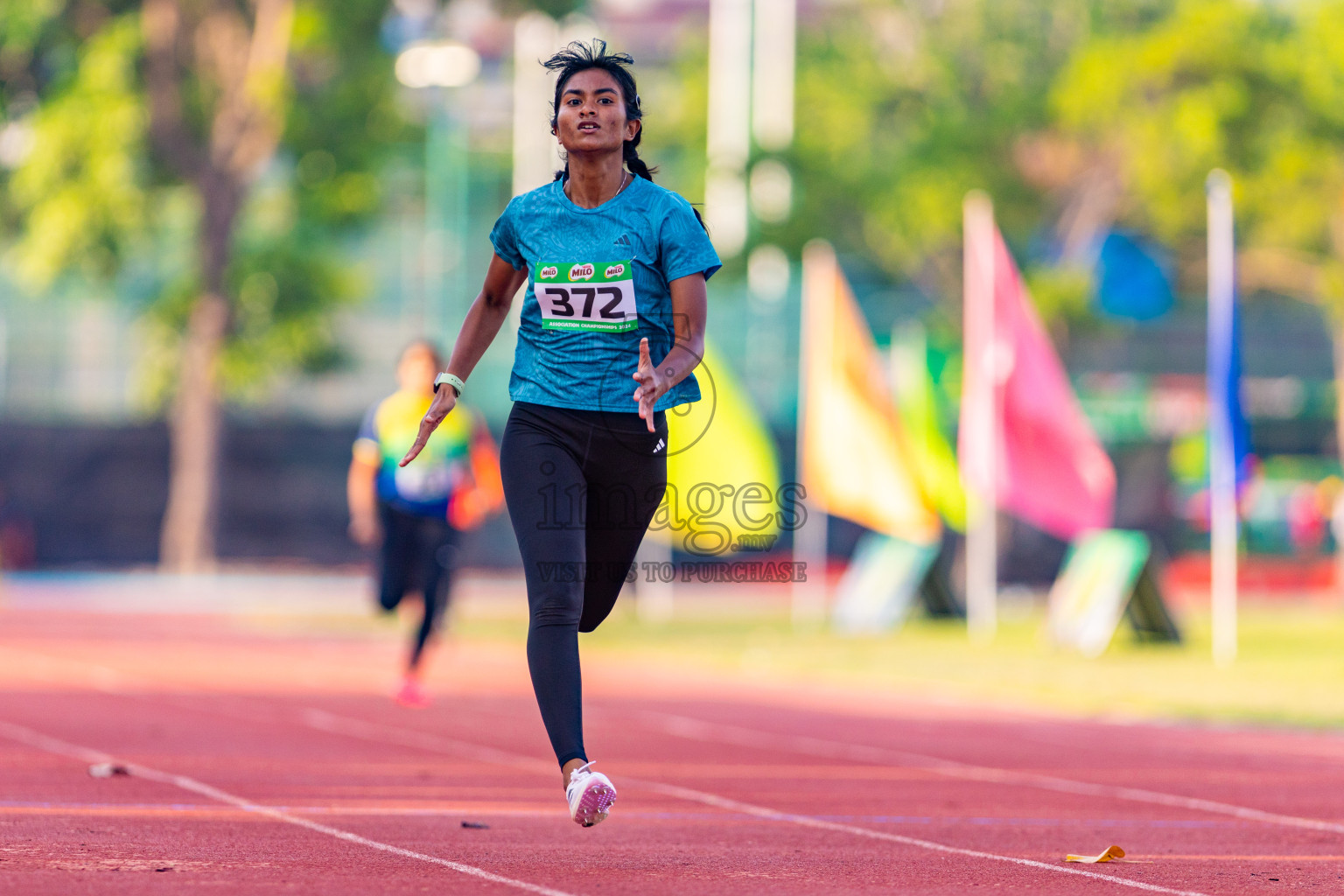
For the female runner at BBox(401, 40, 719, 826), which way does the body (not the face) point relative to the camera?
toward the camera

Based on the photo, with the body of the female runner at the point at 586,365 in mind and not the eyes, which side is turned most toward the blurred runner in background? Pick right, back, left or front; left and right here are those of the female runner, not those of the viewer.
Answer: back

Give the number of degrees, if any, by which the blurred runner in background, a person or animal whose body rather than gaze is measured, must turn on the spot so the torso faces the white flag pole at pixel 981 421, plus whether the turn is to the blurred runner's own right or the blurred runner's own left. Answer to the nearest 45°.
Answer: approximately 135° to the blurred runner's own left

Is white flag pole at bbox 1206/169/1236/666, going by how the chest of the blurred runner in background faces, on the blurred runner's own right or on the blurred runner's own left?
on the blurred runner's own left

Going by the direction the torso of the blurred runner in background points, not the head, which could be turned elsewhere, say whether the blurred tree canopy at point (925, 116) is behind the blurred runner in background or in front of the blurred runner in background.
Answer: behind

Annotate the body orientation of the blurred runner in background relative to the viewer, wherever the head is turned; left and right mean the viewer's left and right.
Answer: facing the viewer

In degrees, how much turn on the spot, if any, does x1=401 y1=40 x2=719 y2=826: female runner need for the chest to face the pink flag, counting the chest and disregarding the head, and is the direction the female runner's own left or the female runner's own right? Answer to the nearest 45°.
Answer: approximately 180°

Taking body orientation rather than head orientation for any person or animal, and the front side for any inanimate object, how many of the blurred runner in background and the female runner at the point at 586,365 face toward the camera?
2

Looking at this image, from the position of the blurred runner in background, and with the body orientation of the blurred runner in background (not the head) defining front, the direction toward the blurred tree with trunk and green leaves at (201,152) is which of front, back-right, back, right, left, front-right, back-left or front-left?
back

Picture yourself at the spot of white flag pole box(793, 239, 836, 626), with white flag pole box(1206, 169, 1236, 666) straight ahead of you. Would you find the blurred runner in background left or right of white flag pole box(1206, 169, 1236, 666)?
right

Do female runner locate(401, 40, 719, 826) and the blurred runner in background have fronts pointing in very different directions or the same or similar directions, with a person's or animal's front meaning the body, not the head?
same or similar directions

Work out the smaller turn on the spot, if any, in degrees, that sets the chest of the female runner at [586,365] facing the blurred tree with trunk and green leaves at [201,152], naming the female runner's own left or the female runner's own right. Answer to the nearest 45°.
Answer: approximately 180°

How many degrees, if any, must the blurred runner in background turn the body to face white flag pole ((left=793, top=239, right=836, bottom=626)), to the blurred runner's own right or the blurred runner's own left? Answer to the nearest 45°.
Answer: approximately 180°

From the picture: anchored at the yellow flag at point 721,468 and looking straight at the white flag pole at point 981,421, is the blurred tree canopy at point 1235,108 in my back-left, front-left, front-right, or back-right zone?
front-left
